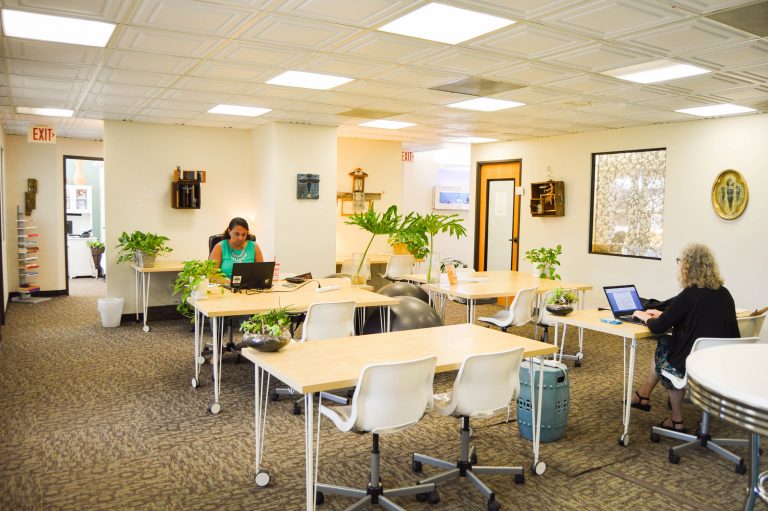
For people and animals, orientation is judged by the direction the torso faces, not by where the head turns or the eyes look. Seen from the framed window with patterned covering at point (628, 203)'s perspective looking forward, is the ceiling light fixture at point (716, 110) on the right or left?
on its left

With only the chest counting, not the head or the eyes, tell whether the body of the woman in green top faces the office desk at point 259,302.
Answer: yes

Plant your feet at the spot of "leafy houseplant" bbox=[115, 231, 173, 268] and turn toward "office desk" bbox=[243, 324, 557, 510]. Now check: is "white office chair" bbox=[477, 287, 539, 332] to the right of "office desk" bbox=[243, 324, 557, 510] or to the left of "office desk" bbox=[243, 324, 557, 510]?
left

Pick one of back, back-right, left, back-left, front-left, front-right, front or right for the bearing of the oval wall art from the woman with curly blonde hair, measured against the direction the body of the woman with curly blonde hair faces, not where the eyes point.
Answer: front-right

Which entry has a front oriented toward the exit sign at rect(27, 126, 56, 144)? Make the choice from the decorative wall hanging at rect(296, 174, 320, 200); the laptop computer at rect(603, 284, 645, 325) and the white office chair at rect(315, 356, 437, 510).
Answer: the white office chair

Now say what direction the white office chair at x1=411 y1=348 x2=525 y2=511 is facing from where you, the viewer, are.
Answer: facing away from the viewer and to the left of the viewer

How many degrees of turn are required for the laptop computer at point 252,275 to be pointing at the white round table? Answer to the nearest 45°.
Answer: approximately 180°

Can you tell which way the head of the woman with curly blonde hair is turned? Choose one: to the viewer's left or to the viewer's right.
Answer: to the viewer's left

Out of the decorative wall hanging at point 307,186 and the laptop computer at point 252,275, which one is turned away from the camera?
the laptop computer

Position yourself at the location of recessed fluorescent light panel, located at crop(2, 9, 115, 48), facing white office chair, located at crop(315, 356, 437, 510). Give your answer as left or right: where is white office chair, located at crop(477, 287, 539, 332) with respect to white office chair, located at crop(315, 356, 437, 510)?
left

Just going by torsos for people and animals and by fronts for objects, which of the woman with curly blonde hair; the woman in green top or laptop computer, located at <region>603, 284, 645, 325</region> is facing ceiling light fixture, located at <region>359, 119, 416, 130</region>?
the woman with curly blonde hair

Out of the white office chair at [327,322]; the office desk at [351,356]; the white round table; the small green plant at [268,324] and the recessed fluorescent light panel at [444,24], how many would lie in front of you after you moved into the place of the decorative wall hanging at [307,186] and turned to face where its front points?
5

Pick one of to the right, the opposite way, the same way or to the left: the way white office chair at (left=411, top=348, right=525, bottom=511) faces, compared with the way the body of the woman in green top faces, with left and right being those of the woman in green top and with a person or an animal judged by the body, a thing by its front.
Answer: the opposite way

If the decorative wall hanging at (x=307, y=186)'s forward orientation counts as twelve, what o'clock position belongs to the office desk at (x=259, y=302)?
The office desk is roughly at 12 o'clock from the decorative wall hanging.

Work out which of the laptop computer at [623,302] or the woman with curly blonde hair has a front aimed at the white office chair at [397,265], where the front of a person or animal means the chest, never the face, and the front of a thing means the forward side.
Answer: the woman with curly blonde hair

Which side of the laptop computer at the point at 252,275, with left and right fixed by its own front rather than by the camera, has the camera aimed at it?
back
